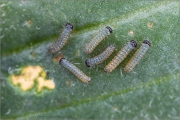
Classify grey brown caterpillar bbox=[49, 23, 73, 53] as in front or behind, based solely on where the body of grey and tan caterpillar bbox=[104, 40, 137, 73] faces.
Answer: behind

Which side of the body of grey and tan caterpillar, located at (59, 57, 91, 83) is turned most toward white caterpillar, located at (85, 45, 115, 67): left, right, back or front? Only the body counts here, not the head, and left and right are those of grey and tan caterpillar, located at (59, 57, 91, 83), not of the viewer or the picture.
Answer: right

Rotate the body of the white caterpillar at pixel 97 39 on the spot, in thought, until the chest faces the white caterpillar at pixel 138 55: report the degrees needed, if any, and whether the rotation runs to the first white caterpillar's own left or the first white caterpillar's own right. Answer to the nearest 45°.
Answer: approximately 45° to the first white caterpillar's own right

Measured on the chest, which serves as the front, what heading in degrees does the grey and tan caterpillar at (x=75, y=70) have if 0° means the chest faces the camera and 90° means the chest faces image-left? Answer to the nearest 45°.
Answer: approximately 135°

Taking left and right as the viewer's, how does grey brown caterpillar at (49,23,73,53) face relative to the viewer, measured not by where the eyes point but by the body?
facing away from the viewer and to the right of the viewer

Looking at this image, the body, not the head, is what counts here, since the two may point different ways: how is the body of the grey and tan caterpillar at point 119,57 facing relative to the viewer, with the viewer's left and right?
facing away from the viewer and to the right of the viewer
